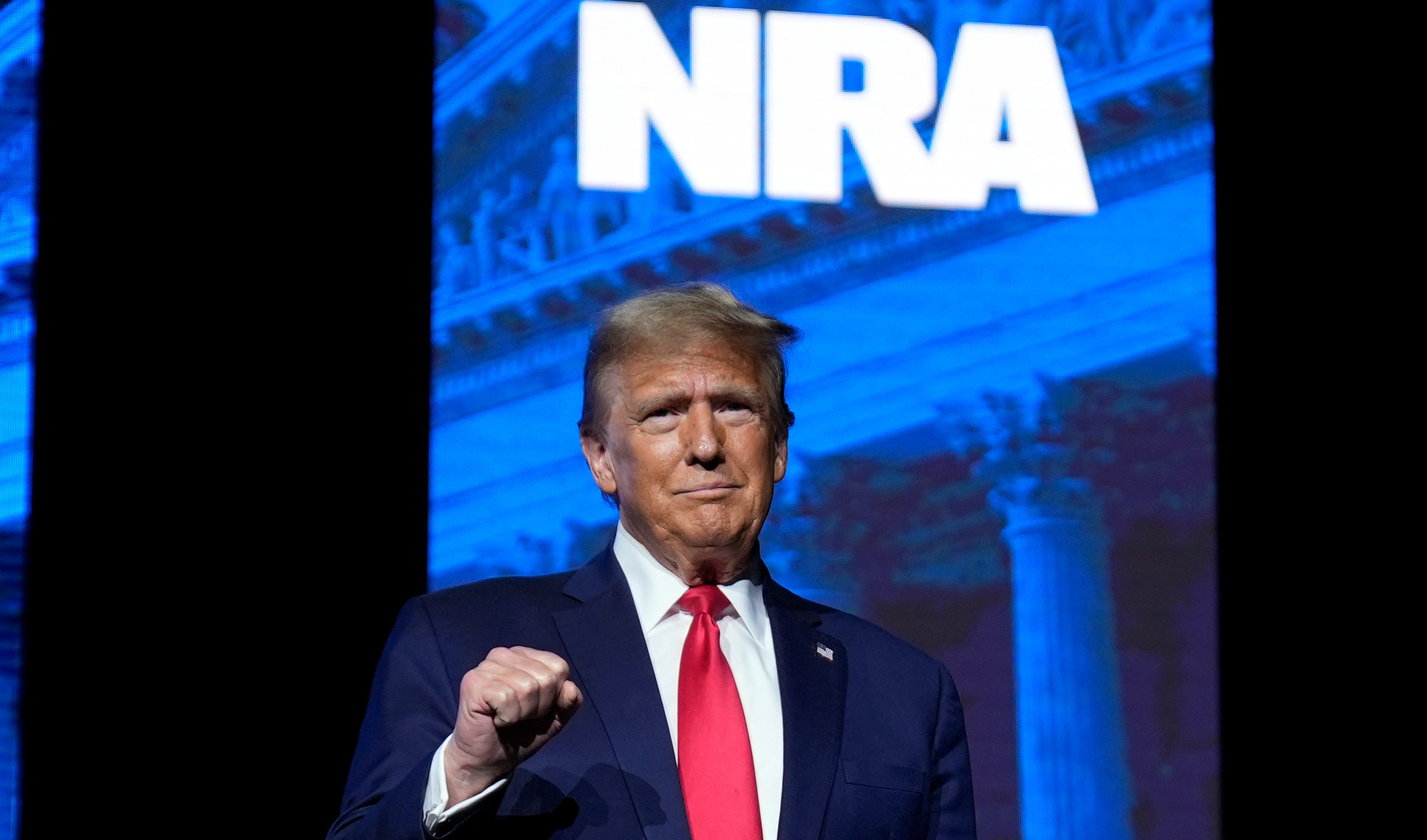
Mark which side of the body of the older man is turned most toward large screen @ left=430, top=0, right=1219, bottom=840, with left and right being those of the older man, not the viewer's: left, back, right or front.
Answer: back

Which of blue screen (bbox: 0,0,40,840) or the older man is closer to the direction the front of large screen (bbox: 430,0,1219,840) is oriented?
the older man

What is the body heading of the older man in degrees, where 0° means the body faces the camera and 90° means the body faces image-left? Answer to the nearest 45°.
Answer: approximately 0°

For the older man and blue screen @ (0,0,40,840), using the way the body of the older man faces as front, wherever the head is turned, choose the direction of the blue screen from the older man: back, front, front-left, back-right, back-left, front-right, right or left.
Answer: back-right

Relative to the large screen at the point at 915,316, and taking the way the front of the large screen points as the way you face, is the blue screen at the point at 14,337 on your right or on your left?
on your right

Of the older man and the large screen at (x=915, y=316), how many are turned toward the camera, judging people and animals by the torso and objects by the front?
2

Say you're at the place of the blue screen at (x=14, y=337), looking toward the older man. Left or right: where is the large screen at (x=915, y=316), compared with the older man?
left
